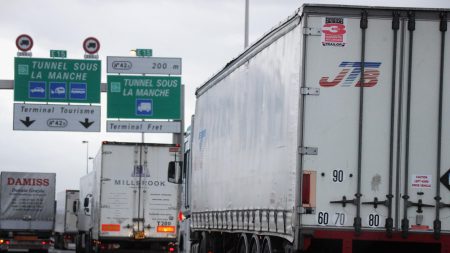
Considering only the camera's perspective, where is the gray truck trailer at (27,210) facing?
facing away from the viewer

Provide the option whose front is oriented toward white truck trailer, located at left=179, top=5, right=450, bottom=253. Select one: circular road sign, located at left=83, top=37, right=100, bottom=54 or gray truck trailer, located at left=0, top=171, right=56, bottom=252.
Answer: the circular road sign

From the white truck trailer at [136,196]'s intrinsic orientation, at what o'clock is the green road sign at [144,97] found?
The green road sign is roughly at 12 o'clock from the white truck trailer.

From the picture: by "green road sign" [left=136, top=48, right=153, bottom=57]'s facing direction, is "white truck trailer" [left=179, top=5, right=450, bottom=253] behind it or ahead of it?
ahead

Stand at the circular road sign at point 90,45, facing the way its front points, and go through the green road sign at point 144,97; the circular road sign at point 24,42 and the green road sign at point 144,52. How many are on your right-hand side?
1

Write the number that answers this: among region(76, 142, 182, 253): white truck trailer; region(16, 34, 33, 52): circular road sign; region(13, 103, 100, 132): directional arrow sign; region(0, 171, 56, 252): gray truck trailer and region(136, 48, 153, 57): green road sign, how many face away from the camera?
2

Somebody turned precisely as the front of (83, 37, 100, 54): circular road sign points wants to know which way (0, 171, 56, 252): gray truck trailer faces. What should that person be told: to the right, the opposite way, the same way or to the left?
the opposite way

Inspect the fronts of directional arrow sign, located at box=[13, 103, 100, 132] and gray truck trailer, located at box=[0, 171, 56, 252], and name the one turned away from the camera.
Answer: the gray truck trailer
